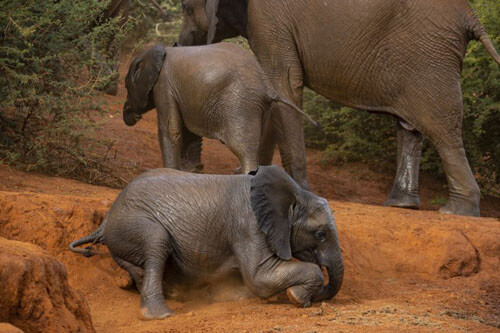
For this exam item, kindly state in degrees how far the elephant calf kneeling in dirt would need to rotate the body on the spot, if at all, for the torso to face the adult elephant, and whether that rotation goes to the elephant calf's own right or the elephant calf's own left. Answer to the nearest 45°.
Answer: approximately 45° to the elephant calf's own left

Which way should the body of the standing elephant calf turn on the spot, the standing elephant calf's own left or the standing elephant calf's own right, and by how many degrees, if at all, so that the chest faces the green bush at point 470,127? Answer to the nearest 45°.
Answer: approximately 135° to the standing elephant calf's own right

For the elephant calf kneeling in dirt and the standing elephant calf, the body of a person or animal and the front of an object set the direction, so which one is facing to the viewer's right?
the elephant calf kneeling in dirt

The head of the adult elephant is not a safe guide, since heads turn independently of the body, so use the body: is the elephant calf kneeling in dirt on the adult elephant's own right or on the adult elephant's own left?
on the adult elephant's own left

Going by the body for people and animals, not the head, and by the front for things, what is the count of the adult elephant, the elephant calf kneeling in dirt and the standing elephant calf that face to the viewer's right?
1

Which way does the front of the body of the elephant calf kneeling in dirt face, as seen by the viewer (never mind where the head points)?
to the viewer's right

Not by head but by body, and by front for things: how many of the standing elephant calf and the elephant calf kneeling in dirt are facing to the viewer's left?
1

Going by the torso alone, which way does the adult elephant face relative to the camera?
to the viewer's left

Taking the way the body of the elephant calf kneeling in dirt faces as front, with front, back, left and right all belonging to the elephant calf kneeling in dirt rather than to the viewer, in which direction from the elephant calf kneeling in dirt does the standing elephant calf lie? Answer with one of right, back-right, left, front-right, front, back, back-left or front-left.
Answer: left

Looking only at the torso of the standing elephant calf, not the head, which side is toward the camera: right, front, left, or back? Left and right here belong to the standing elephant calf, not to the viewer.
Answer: left

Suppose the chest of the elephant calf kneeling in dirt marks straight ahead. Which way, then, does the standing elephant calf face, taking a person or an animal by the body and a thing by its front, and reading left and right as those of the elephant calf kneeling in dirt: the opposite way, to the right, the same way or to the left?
the opposite way

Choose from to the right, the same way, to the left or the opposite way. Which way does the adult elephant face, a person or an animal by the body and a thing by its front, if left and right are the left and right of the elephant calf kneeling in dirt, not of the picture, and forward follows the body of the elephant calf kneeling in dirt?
the opposite way

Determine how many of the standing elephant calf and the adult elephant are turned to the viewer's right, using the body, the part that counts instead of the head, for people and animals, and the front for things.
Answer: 0

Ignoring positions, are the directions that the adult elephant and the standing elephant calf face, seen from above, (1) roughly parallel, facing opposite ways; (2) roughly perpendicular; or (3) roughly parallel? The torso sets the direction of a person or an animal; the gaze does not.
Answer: roughly parallel

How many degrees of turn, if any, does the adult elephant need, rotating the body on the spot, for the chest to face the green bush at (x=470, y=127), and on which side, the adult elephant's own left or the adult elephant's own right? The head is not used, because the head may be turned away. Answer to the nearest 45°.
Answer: approximately 135° to the adult elephant's own right

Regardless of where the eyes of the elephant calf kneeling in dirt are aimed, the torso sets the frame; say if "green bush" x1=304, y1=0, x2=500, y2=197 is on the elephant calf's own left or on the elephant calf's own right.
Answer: on the elephant calf's own left
